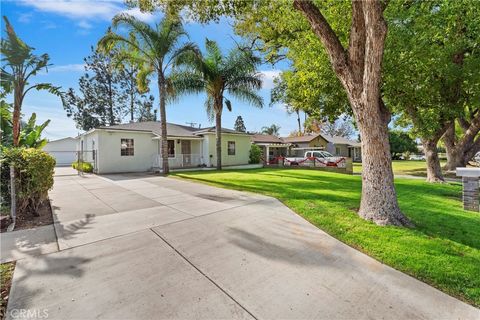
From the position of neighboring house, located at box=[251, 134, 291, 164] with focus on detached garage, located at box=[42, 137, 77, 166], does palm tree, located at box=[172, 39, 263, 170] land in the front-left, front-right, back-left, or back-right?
front-left

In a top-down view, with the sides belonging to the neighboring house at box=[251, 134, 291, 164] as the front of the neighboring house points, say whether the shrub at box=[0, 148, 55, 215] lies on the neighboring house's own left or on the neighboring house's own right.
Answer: on the neighboring house's own right

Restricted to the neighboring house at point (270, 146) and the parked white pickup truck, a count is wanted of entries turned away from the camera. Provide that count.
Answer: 0

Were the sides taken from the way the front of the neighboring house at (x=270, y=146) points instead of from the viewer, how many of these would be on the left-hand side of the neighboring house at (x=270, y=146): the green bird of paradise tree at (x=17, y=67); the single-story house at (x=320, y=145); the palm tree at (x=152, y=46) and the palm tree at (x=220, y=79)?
1

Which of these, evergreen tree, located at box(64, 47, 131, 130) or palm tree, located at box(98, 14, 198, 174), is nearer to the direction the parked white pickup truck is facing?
the palm tree

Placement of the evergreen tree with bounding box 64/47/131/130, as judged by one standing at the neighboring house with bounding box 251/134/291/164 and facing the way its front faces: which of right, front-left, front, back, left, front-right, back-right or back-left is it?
back-right

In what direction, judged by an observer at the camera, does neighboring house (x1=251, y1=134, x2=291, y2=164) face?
facing the viewer and to the right of the viewer

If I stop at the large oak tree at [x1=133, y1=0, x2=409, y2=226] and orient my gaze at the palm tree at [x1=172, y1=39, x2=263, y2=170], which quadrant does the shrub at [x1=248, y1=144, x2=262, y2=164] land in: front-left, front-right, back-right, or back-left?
front-right

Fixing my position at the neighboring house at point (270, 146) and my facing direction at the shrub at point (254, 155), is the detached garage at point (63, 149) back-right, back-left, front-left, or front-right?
front-right
